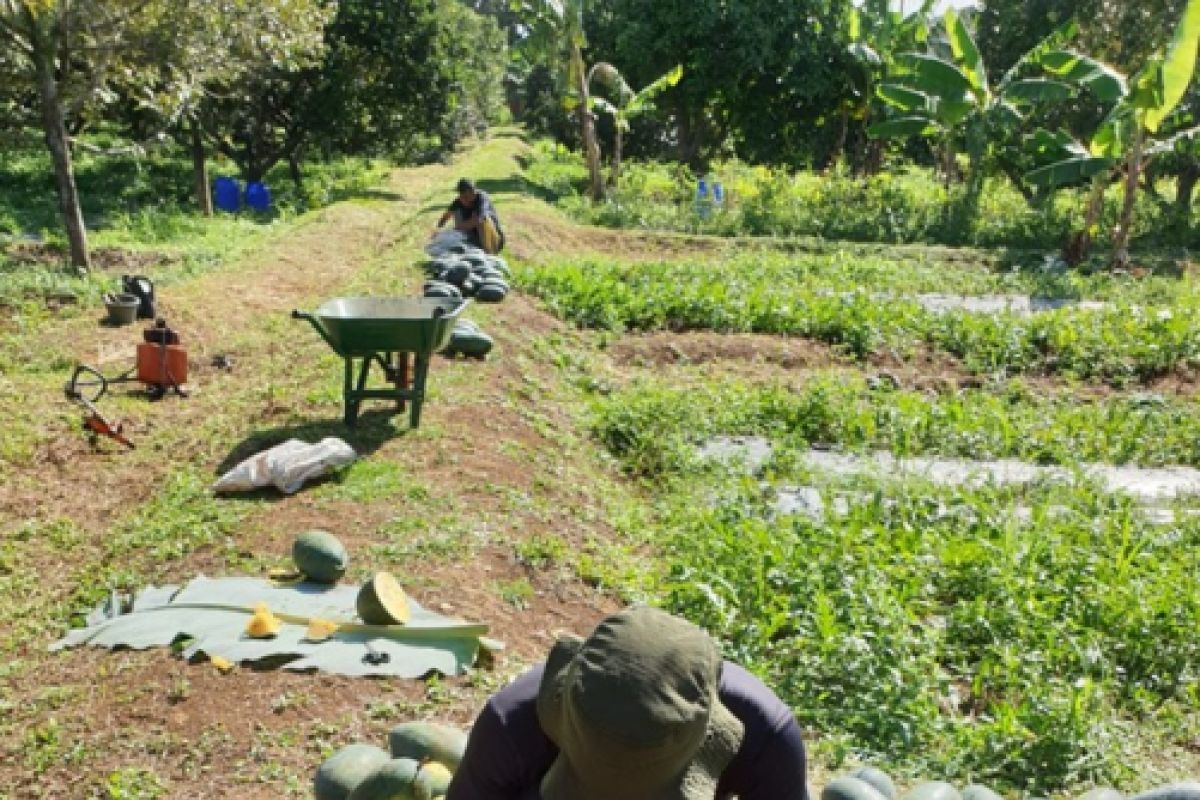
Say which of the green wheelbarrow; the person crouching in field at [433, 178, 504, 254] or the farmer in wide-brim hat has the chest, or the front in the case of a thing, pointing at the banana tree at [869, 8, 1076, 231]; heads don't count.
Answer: the green wheelbarrow

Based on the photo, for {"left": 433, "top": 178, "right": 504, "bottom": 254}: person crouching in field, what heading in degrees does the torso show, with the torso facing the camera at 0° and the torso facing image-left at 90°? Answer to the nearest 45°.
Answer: approximately 45°

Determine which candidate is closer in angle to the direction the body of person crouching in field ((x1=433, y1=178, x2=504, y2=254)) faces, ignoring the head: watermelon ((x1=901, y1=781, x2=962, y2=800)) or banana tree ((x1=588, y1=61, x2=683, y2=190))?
the watermelon

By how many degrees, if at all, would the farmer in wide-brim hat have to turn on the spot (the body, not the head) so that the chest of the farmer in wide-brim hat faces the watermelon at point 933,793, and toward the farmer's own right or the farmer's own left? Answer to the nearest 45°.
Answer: approximately 135° to the farmer's own left

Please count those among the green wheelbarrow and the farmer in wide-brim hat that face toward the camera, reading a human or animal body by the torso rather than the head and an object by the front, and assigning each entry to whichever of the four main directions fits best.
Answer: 1

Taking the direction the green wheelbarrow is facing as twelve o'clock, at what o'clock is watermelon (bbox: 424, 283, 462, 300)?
The watermelon is roughly at 11 o'clock from the green wheelbarrow.

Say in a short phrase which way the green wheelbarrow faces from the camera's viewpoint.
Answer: facing away from the viewer and to the right of the viewer

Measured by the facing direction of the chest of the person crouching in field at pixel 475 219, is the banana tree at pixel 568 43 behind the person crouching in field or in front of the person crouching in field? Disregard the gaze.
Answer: behind

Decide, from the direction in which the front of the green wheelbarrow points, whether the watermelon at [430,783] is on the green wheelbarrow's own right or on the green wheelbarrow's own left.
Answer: on the green wheelbarrow's own right

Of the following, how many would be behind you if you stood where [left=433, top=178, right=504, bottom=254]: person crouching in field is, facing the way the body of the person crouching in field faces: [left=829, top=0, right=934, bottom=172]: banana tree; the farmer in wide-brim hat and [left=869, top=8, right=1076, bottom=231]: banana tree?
2

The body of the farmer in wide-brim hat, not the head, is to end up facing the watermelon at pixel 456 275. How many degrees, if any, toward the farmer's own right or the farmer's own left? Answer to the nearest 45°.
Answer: approximately 180°

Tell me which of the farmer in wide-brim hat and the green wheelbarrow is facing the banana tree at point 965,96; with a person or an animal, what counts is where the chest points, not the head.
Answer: the green wheelbarrow

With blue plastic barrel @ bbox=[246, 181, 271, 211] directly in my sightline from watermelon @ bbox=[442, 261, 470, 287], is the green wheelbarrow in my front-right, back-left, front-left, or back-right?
back-left

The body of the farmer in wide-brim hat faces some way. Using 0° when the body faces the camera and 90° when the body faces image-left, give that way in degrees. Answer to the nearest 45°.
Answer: approximately 0°

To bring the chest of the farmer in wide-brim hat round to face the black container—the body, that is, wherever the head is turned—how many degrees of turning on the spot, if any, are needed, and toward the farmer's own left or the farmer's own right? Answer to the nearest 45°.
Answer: approximately 135° to the farmer's own right

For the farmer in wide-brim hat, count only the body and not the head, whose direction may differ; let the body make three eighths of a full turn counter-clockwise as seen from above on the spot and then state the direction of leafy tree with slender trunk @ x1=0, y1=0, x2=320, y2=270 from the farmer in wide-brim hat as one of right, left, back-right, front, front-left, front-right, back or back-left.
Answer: left
